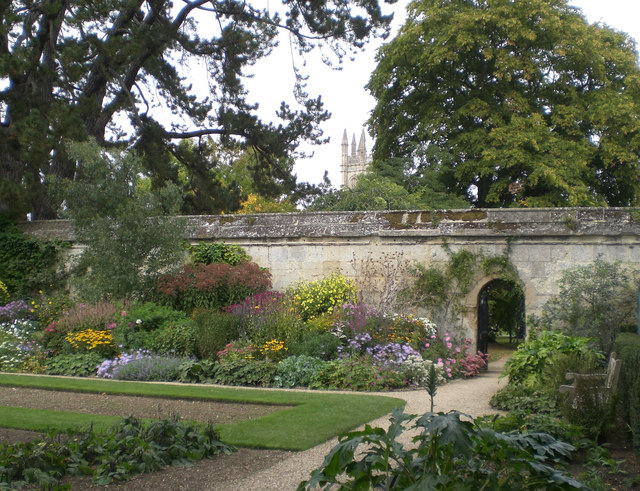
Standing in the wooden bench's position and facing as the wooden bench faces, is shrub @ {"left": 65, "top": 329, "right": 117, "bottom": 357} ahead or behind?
ahead

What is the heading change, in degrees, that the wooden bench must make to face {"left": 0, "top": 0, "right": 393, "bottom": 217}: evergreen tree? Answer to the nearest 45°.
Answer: approximately 45° to its right

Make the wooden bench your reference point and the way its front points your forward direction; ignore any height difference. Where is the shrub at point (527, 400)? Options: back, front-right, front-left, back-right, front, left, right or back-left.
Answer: front-right

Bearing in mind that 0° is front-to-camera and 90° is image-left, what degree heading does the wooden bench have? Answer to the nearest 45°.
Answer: approximately 90°

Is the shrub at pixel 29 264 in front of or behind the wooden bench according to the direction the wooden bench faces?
in front

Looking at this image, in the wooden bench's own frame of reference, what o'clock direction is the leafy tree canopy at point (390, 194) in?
The leafy tree canopy is roughly at 2 o'clock from the wooden bench.

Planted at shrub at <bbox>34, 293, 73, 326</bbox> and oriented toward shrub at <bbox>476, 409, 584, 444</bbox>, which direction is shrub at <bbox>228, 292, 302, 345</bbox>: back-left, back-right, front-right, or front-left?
front-left

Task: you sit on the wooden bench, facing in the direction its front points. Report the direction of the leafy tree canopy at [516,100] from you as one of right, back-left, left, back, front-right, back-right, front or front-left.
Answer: right

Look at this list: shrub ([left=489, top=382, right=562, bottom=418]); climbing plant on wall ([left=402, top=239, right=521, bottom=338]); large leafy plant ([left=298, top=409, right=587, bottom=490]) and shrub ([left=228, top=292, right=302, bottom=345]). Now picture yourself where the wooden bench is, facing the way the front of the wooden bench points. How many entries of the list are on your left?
1

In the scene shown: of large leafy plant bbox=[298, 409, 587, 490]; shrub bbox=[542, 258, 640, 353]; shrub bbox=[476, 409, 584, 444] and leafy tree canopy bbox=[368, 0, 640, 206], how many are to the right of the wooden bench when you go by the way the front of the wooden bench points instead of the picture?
2

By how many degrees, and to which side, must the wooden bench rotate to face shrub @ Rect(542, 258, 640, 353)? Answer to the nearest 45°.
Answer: approximately 90° to its right
